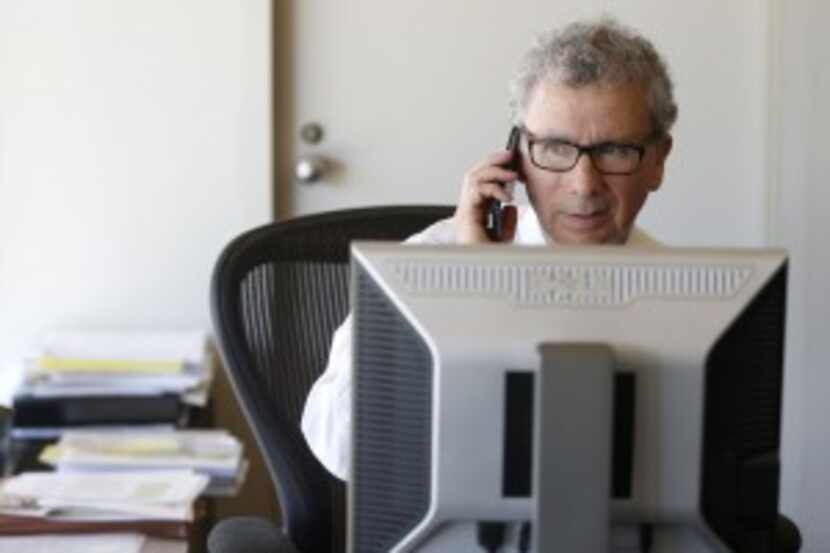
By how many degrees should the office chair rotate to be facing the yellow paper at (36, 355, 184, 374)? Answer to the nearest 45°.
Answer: approximately 135° to its right

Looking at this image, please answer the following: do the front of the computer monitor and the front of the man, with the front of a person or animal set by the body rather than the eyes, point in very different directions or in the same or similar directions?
very different directions

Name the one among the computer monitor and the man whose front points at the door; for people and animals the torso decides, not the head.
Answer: the computer monitor

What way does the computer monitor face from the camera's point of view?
away from the camera

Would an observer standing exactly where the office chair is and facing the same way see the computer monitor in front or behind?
in front

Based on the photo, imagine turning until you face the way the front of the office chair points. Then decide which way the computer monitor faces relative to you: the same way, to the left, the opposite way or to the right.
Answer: the opposite way

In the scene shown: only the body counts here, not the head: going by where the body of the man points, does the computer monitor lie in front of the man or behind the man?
in front

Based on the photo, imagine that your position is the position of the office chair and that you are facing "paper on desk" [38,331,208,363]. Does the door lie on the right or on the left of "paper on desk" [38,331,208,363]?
right

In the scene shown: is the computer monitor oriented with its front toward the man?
yes

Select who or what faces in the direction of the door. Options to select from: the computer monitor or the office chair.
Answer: the computer monitor
